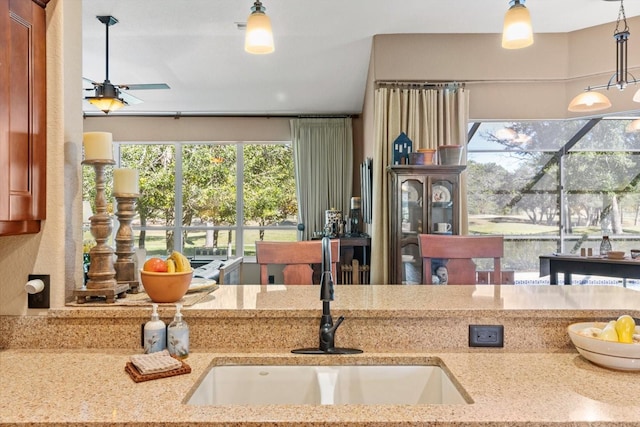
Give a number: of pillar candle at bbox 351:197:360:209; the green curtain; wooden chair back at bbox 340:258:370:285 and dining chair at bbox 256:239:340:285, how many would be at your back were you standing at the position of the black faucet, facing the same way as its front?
4

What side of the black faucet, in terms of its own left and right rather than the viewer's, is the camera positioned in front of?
front

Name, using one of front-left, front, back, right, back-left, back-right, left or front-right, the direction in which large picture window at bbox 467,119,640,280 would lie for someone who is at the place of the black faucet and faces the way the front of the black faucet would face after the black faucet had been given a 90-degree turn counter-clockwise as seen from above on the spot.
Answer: front-left

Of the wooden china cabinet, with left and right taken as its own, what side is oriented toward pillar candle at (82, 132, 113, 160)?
front

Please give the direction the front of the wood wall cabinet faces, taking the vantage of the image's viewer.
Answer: facing the viewer and to the right of the viewer

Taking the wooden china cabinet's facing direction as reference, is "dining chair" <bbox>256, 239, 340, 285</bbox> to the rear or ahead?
ahead

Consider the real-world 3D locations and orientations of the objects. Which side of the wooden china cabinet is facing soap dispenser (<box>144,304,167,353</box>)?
front

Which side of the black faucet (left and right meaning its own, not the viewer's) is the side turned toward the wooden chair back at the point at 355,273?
back

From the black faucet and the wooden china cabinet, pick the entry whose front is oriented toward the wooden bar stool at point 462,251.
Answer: the wooden china cabinet

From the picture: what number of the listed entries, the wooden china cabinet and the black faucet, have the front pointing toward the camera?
2

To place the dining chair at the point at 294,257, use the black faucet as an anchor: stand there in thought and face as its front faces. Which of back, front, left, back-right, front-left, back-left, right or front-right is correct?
back

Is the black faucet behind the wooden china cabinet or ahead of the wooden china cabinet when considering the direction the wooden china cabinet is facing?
ahead
